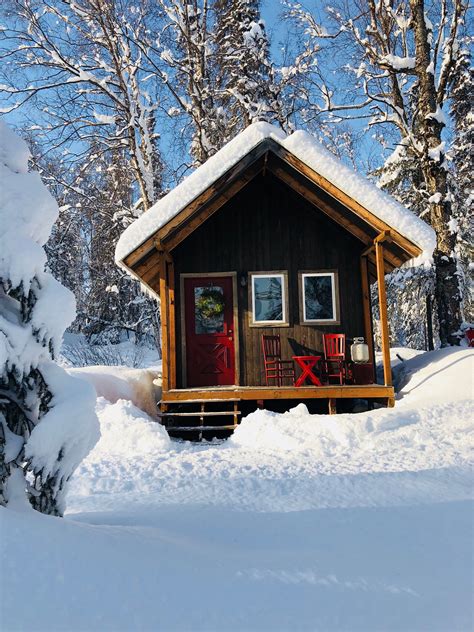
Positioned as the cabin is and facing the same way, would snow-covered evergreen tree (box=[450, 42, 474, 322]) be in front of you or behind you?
behind

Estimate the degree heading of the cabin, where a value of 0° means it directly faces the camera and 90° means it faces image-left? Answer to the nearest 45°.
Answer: approximately 0°

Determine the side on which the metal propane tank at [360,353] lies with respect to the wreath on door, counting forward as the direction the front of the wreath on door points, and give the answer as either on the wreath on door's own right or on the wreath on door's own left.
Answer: on the wreath on door's own left

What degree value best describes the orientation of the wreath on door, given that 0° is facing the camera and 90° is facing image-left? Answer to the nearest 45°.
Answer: approximately 0°

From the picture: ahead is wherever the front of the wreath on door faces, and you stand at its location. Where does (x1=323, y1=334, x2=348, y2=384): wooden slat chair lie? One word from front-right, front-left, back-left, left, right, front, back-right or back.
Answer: left

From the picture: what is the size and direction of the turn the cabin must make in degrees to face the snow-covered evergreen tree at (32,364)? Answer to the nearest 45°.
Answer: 0° — it already faces it

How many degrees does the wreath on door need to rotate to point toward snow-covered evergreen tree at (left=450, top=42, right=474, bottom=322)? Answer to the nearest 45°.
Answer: approximately 135° to its left
